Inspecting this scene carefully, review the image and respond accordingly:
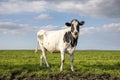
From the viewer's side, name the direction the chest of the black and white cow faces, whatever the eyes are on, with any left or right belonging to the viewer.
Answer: facing the viewer and to the right of the viewer
